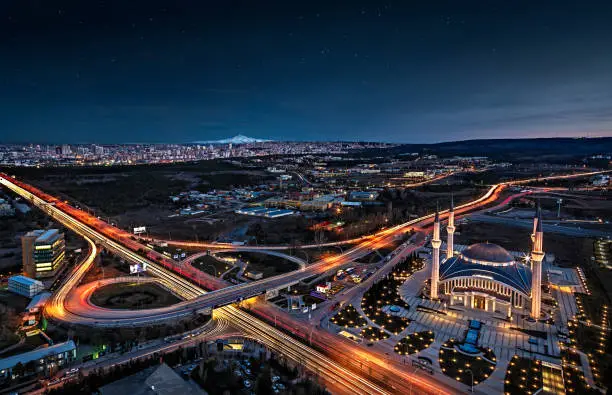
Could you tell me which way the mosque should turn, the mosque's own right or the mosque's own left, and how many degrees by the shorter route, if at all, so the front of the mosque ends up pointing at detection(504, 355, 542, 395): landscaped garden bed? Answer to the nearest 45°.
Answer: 0° — it already faces it

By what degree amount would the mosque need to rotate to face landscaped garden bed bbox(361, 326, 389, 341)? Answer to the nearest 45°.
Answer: approximately 45° to its right

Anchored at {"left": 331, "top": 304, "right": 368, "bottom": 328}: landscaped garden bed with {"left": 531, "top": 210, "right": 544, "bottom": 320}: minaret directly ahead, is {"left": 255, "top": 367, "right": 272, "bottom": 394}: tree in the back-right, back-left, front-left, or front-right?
back-right

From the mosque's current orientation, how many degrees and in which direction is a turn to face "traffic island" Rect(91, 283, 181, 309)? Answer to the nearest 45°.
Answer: approximately 90° to its right

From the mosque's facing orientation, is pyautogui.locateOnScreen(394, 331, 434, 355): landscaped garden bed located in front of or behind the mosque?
in front

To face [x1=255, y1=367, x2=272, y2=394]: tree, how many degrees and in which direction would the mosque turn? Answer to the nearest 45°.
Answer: approximately 45° to its right

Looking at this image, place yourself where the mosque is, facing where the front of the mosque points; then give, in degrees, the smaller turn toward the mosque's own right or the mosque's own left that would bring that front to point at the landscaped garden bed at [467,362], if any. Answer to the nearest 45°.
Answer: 0° — it already faces it

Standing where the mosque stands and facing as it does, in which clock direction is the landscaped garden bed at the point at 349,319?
The landscaped garden bed is roughly at 2 o'clock from the mosque.

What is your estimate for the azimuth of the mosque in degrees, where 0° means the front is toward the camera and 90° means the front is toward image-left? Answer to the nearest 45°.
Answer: approximately 0°

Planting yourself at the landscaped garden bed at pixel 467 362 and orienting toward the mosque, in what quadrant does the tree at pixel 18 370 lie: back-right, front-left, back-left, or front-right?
back-left

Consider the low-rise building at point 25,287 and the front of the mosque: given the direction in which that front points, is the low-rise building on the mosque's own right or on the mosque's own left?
on the mosque's own right
